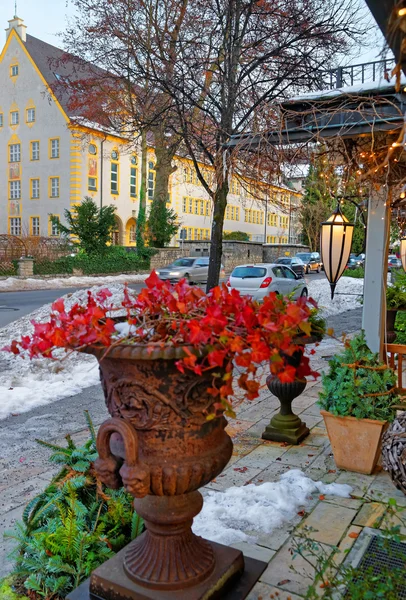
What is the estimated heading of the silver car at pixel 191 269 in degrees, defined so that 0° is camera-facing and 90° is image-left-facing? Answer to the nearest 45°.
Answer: approximately 45°

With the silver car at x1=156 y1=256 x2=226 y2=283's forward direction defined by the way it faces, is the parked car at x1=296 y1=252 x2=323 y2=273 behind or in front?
behind

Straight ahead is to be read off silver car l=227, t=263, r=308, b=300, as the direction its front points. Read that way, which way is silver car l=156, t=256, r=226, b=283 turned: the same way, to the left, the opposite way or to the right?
the opposite way

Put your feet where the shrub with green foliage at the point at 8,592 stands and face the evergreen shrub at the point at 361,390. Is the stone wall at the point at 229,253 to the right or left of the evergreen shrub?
left

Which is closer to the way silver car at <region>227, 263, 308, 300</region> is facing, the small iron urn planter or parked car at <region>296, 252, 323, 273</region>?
the parked car

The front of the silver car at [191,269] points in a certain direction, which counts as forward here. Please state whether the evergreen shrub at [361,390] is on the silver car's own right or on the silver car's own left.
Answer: on the silver car's own left

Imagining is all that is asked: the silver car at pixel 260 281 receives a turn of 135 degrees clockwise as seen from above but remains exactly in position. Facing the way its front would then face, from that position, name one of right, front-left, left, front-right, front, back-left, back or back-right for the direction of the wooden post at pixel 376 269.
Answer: front

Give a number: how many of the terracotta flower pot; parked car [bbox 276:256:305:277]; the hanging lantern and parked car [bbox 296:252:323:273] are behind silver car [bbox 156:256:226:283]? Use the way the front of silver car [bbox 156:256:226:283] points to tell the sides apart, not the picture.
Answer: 2

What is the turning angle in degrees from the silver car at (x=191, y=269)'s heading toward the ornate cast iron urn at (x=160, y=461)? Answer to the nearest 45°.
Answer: approximately 45° to its left

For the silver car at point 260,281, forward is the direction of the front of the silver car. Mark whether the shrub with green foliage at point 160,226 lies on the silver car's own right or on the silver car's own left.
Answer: on the silver car's own left

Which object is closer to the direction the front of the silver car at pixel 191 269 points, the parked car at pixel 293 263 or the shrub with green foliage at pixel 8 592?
the shrub with green foliage

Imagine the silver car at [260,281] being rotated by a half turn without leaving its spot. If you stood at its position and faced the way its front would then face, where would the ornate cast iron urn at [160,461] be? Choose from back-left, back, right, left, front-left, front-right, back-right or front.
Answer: front-left

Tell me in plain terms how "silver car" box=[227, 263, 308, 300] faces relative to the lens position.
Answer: facing away from the viewer and to the right of the viewer

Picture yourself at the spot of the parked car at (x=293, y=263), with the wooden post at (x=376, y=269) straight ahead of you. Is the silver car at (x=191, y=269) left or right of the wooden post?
right

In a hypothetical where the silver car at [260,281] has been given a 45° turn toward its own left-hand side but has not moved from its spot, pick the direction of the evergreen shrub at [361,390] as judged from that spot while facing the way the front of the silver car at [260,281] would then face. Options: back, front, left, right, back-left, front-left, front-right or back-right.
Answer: back
